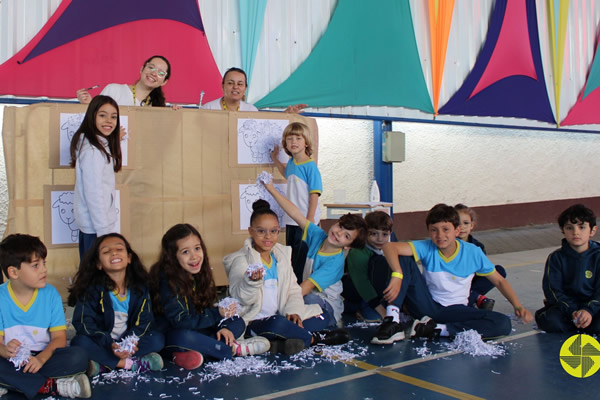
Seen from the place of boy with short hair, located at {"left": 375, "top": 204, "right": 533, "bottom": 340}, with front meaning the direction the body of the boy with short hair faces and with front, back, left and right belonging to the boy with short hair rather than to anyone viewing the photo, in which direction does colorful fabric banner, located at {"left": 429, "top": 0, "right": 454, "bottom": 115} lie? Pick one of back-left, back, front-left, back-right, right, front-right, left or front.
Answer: back

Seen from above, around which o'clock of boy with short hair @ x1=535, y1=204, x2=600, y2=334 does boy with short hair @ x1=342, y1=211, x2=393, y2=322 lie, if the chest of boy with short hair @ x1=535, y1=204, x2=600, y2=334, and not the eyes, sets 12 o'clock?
boy with short hair @ x1=342, y1=211, x2=393, y2=322 is roughly at 3 o'clock from boy with short hair @ x1=535, y1=204, x2=600, y2=334.

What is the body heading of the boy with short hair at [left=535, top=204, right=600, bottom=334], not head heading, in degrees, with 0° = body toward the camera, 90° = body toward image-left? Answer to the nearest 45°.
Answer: approximately 0°

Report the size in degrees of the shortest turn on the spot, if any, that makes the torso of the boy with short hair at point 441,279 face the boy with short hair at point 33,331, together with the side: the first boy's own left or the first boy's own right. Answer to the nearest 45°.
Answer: approximately 45° to the first boy's own right
